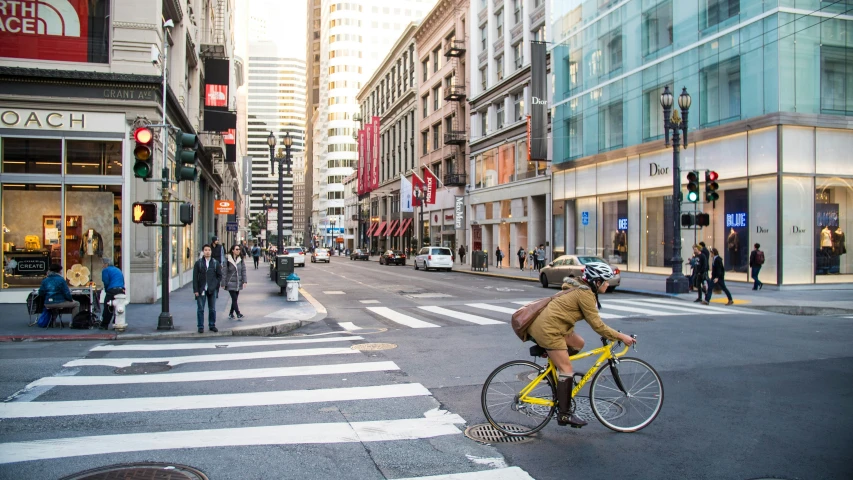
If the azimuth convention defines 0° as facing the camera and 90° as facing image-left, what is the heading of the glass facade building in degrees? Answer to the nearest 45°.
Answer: approximately 45°

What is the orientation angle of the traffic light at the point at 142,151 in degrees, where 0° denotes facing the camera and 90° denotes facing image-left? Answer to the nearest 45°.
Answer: approximately 0°

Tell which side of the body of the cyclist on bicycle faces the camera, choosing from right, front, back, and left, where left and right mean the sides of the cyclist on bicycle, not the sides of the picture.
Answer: right

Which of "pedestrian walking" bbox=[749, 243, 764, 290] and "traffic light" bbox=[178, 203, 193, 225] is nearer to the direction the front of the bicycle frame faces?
the pedestrian walking

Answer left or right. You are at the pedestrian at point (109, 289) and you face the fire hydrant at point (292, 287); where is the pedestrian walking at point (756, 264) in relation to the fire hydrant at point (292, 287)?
right

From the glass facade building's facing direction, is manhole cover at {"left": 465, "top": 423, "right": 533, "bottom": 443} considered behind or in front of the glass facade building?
in front

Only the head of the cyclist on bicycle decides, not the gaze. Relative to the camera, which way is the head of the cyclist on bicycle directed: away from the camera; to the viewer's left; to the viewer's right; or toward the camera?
to the viewer's right

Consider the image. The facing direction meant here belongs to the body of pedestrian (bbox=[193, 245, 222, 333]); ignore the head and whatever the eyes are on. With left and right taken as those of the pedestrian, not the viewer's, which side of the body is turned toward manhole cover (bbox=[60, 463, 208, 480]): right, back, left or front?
front

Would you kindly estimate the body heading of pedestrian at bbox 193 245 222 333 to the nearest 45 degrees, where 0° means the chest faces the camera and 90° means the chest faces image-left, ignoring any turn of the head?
approximately 0°

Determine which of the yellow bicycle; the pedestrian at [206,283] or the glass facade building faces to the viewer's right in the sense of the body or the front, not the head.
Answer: the yellow bicycle

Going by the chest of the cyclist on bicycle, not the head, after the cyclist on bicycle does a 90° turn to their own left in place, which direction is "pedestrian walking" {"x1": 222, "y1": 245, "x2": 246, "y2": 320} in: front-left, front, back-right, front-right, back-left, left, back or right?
front-left

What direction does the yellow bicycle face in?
to the viewer's right

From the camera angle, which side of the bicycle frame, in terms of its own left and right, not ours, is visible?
right

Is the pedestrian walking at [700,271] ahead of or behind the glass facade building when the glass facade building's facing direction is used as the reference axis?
ahead
